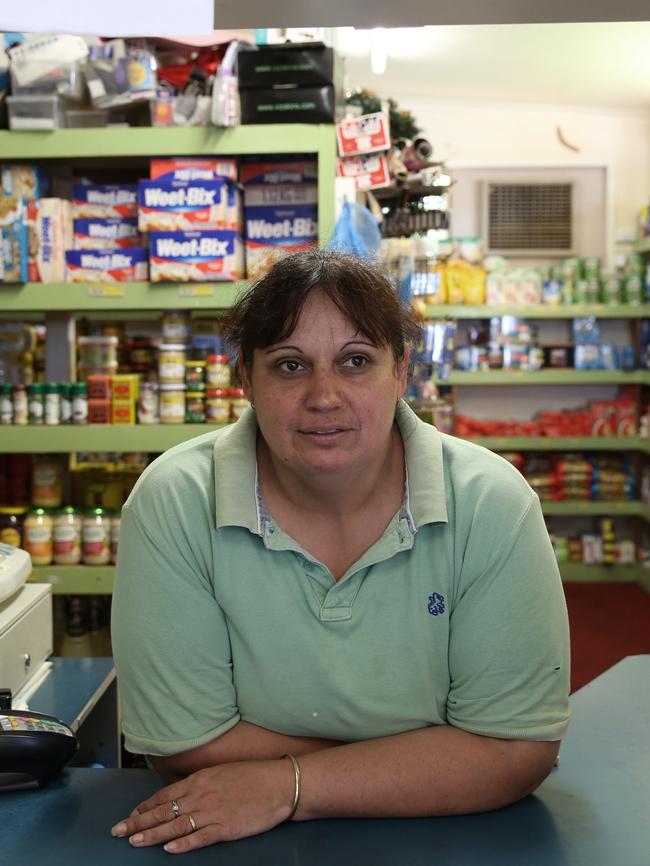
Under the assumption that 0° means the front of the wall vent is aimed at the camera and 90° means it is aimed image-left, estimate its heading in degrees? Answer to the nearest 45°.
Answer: approximately 0°

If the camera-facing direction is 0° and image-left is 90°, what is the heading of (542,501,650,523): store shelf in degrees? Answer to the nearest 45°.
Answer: approximately 0°
